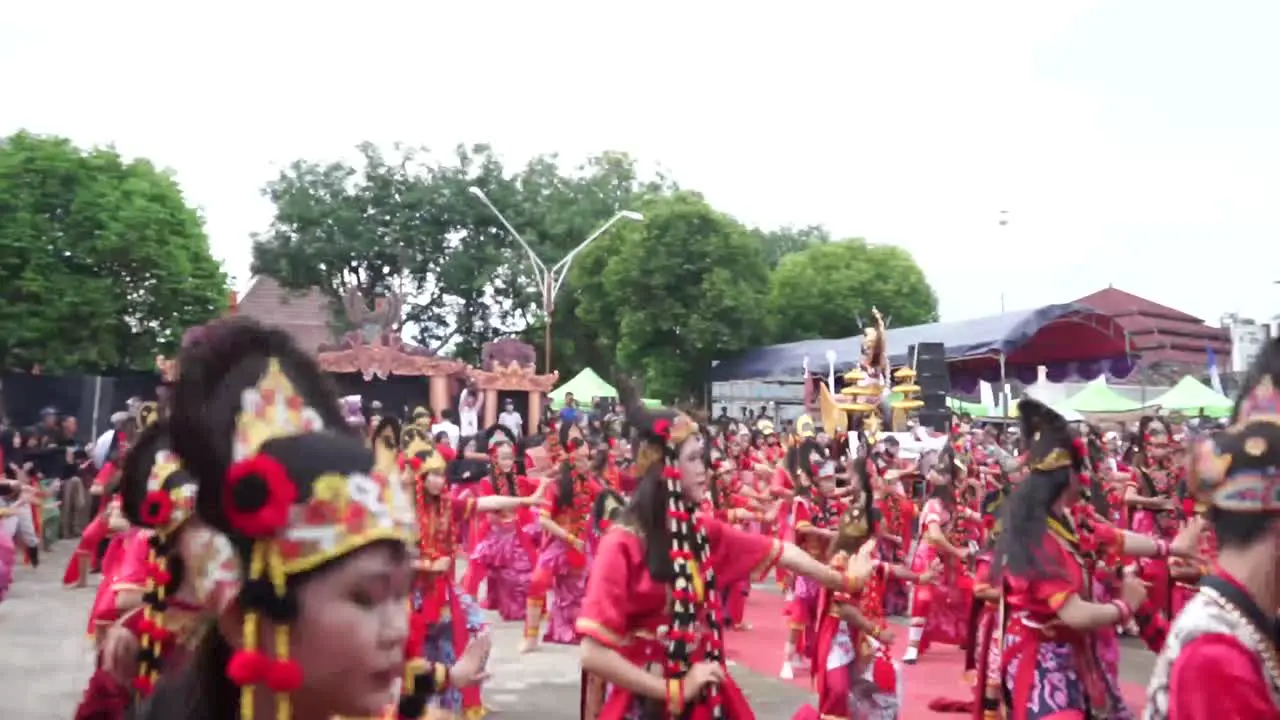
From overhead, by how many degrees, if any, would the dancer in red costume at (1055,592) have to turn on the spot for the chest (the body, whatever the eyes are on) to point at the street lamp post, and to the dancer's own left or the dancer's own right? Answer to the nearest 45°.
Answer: approximately 135° to the dancer's own left

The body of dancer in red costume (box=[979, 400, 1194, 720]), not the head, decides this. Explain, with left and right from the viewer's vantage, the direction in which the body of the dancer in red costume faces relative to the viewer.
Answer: facing to the right of the viewer

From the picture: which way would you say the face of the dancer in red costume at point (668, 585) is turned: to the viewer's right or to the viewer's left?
to the viewer's right

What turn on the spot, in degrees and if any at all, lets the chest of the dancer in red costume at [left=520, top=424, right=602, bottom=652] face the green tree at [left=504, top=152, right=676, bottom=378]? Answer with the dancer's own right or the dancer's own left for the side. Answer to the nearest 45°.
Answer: approximately 135° to the dancer's own left

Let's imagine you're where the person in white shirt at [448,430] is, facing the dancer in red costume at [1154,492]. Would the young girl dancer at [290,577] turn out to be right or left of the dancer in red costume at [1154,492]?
right

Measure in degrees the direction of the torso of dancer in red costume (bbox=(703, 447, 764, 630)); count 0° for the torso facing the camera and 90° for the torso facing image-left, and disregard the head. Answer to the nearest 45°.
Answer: approximately 315°

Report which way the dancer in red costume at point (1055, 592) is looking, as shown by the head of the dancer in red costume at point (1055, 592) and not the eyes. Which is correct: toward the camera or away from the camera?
away from the camera

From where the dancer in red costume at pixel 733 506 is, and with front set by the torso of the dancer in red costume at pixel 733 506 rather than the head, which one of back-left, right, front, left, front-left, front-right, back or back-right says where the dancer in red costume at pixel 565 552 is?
right
